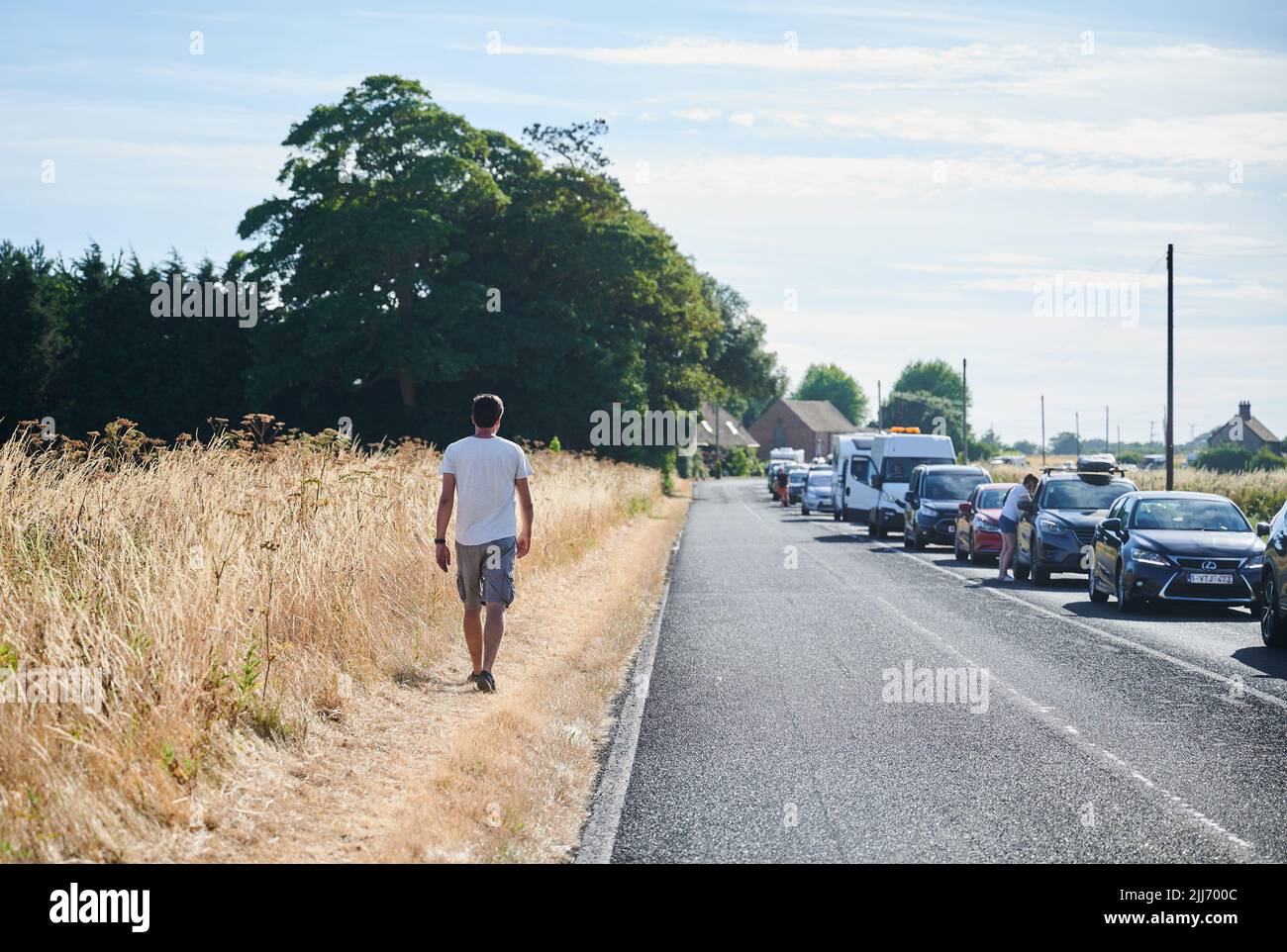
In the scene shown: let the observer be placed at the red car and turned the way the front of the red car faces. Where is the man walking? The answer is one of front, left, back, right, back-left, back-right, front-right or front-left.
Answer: front

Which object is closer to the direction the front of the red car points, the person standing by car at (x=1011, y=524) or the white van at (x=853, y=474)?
the person standing by car

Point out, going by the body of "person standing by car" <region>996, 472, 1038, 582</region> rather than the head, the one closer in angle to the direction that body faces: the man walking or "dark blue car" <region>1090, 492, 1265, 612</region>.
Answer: the dark blue car

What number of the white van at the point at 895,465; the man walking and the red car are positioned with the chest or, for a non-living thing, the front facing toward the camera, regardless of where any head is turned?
2

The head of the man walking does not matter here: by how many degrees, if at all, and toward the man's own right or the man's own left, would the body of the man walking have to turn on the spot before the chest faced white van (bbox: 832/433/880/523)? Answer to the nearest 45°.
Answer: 0° — they already face it

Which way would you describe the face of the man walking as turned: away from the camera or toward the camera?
away from the camera

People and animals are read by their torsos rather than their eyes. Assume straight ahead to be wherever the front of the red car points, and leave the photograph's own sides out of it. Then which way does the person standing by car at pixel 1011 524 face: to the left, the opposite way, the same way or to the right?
to the left

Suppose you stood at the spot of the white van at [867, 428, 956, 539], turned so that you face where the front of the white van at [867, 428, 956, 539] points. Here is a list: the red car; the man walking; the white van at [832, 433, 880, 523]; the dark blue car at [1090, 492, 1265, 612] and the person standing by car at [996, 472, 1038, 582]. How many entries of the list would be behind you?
1

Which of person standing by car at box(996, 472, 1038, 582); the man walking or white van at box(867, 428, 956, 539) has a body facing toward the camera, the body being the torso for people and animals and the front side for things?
the white van

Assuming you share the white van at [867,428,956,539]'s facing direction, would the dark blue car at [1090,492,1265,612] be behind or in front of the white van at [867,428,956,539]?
in front

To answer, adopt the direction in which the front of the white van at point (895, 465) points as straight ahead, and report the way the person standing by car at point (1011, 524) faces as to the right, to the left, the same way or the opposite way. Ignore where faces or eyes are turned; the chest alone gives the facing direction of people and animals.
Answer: to the left

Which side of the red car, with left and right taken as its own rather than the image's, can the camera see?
front

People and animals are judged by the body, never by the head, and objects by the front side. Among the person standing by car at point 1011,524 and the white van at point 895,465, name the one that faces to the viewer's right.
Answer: the person standing by car

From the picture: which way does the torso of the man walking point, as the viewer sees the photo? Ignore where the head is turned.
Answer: away from the camera

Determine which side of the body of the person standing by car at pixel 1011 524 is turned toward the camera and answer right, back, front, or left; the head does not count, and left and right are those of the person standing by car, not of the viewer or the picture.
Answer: right

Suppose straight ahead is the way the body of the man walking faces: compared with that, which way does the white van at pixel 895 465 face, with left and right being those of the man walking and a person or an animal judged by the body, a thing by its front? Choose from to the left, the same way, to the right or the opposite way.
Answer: the opposite way

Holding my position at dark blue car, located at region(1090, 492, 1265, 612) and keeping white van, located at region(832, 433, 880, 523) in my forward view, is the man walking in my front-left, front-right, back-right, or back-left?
back-left
